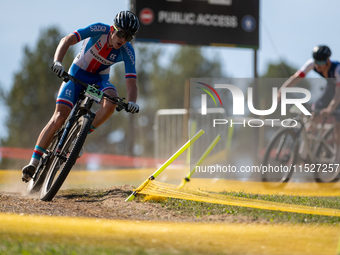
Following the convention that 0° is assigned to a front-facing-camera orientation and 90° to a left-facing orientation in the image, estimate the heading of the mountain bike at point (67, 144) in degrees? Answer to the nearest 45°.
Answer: approximately 0°

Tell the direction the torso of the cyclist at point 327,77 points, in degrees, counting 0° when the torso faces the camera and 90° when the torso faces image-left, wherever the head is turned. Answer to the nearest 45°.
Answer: approximately 45°
